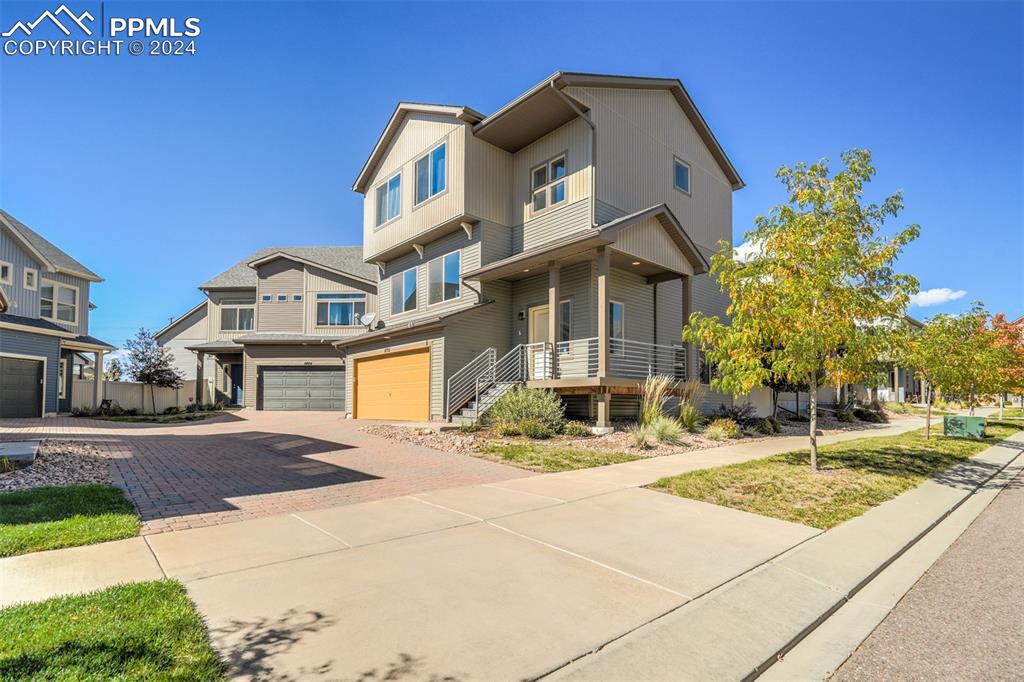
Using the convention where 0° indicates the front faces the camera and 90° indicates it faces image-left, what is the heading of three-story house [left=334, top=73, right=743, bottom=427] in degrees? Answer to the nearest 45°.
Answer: approximately 45°

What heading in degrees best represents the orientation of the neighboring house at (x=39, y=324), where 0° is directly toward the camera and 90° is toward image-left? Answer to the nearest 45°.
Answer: approximately 315°

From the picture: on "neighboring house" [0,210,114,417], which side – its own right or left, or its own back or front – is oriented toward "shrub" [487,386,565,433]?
front

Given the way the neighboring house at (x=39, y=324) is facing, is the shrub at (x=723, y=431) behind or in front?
in front

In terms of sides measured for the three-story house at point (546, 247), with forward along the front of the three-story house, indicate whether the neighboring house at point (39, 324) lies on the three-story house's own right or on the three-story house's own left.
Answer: on the three-story house's own right

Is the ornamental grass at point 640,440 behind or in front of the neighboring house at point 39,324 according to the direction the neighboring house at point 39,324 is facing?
in front

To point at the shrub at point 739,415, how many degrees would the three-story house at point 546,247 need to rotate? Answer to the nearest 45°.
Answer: approximately 135° to its left

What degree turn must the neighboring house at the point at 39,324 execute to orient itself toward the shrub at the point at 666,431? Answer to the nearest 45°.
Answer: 0° — it already faces it

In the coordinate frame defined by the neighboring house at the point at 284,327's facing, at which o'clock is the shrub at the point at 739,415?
The shrub is roughly at 11 o'clock from the neighboring house.

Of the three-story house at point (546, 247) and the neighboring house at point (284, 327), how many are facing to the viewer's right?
0
